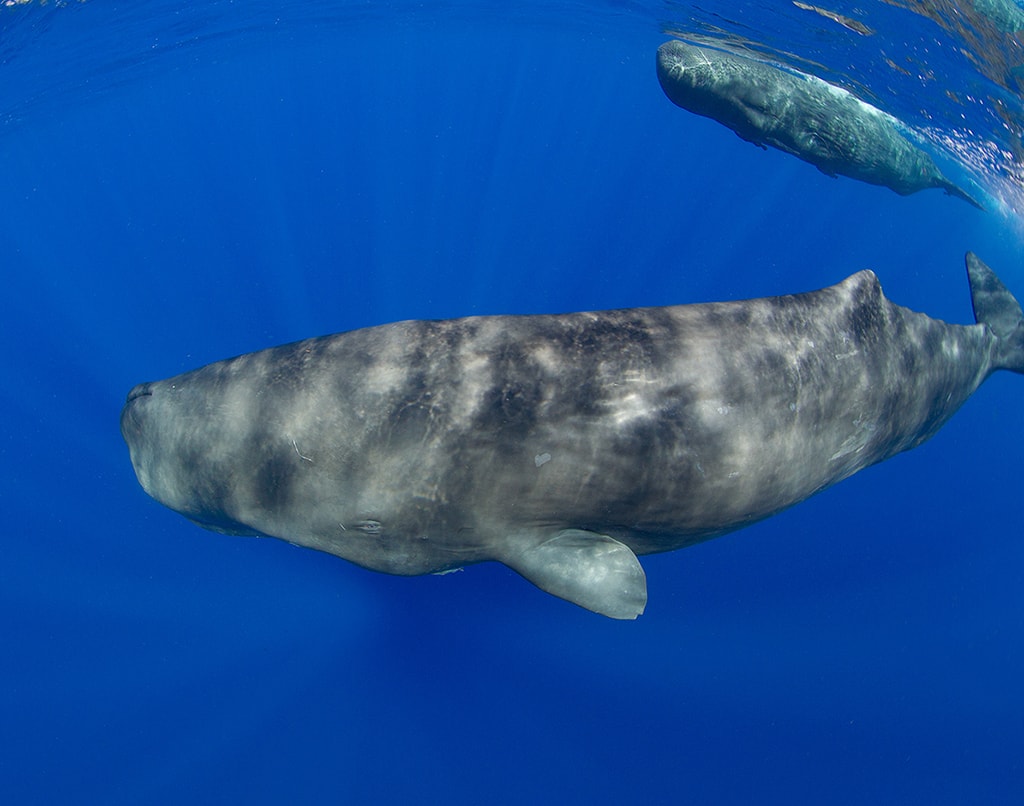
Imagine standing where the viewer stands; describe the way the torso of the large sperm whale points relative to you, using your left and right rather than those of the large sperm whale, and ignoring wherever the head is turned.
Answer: facing to the left of the viewer

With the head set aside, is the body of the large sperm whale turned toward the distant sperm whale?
no
